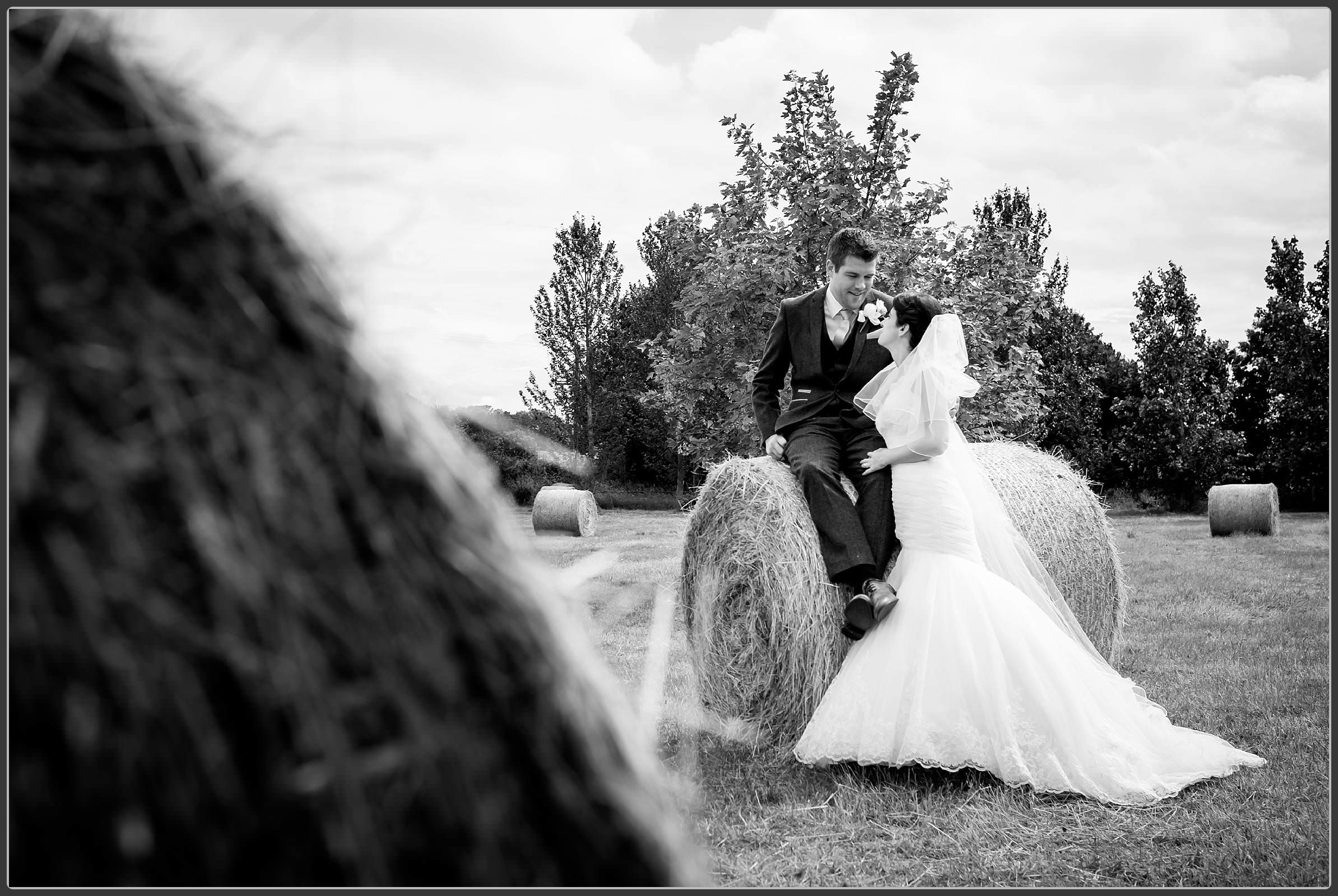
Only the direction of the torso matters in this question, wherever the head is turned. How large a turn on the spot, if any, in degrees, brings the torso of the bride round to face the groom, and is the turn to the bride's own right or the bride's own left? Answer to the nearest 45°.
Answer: approximately 45° to the bride's own right

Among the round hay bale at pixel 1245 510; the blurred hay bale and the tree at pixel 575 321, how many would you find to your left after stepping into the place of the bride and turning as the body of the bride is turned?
1

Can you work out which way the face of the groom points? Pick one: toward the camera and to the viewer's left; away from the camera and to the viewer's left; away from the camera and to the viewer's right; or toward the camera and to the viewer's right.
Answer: toward the camera and to the viewer's right

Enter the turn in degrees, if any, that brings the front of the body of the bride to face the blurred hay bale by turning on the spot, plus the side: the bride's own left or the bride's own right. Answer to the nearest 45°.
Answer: approximately 90° to the bride's own left

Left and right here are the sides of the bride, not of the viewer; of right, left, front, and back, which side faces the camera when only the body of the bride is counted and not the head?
left

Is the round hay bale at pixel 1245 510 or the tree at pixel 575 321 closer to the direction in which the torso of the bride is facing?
the tree

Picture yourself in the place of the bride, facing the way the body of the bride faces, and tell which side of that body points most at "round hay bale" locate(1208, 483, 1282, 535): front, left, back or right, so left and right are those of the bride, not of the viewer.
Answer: right

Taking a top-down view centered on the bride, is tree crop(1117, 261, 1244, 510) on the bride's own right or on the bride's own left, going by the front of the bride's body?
on the bride's own right

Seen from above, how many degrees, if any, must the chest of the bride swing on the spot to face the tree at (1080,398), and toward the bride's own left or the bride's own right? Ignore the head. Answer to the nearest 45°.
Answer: approximately 90° to the bride's own right
